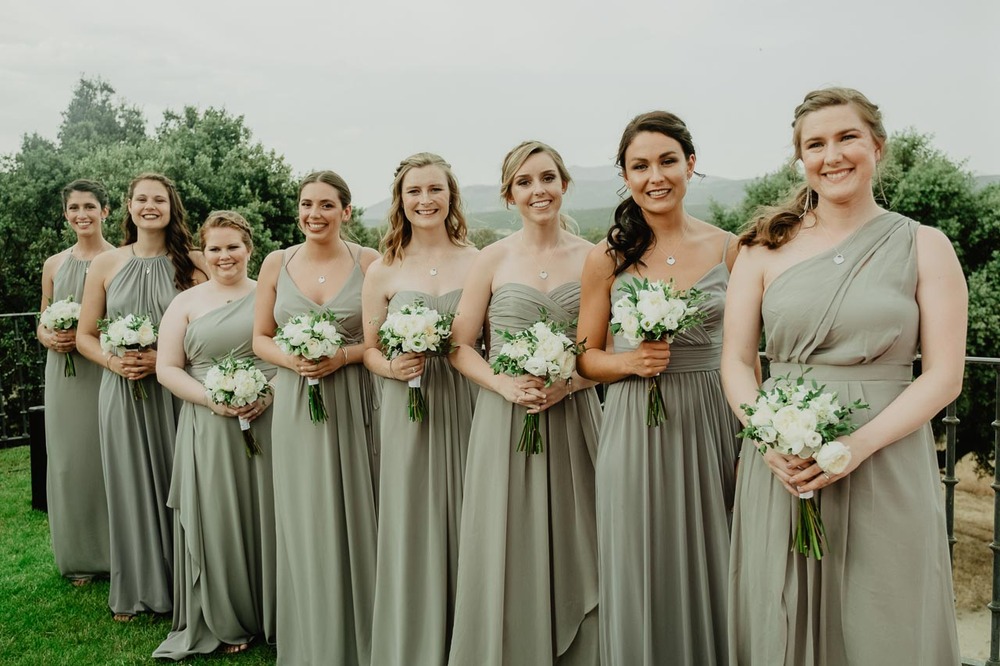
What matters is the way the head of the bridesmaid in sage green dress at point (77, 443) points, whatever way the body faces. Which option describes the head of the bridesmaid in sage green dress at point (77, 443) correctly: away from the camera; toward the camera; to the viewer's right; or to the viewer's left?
toward the camera

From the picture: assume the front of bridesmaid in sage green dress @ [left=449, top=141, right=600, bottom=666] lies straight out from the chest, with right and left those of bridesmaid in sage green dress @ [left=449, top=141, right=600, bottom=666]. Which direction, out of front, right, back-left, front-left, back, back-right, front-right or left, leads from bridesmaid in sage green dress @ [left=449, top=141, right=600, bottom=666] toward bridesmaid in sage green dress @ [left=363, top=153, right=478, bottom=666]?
back-right

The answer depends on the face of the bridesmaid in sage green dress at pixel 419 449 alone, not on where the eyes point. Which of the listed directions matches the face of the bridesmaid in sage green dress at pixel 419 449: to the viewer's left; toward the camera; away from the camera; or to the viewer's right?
toward the camera

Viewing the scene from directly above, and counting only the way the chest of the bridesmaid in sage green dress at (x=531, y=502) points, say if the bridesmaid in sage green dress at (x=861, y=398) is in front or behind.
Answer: in front

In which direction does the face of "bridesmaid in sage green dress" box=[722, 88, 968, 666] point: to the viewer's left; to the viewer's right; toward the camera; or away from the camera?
toward the camera

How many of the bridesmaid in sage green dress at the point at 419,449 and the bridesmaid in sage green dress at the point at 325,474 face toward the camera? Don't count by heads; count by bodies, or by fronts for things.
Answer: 2

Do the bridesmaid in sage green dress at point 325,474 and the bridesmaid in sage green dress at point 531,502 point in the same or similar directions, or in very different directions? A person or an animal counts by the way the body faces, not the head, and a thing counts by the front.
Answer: same or similar directions

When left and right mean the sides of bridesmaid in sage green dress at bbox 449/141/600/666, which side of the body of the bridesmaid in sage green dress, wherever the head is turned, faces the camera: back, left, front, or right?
front

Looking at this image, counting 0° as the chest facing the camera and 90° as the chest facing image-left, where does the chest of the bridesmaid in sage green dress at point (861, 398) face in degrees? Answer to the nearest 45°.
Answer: approximately 45°

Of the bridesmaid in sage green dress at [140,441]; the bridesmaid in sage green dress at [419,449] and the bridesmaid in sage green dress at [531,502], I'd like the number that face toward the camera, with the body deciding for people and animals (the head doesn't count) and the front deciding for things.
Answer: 3

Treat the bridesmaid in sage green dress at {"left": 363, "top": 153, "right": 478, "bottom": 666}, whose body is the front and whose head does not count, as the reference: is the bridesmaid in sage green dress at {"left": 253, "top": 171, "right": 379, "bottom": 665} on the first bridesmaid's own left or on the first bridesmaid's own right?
on the first bridesmaid's own right

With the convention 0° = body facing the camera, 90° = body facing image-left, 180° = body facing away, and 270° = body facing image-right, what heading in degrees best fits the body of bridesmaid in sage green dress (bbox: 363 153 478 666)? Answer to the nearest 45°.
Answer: approximately 0°

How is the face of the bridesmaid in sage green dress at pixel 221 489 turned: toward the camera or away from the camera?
toward the camera

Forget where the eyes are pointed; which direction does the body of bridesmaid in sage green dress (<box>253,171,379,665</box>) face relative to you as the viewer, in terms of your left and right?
facing the viewer

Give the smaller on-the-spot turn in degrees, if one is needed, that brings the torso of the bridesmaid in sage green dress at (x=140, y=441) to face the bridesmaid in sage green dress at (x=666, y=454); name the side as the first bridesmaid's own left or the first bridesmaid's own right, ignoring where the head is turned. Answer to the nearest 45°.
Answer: approximately 45° to the first bridesmaid's own left
